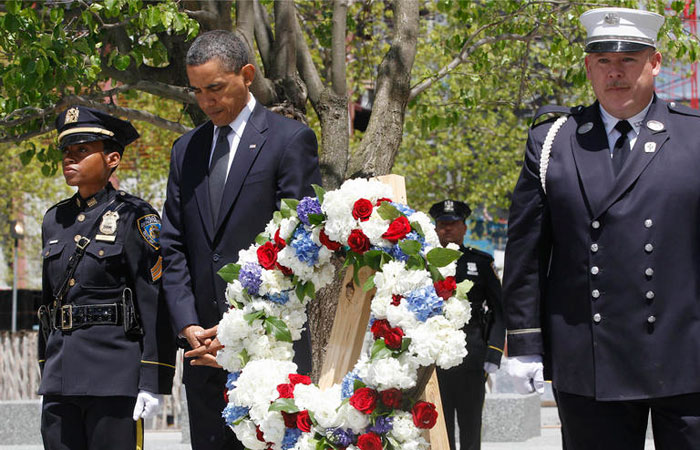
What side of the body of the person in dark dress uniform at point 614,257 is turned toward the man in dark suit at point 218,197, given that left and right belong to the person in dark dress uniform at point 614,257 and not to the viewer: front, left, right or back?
right

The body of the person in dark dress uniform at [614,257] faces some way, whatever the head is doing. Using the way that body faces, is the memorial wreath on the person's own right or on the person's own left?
on the person's own right

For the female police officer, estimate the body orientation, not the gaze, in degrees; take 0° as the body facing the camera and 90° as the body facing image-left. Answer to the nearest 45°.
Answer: approximately 45°

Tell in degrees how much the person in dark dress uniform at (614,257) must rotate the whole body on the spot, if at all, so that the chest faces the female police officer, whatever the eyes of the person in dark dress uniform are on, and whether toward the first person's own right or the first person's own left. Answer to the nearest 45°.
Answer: approximately 90° to the first person's own right

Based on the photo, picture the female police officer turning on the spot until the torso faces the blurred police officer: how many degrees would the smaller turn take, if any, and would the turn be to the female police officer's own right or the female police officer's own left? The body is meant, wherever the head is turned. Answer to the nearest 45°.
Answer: approximately 180°

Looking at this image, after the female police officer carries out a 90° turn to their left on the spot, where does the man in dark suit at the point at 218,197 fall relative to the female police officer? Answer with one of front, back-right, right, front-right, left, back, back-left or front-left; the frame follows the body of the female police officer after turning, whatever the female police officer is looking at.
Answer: front

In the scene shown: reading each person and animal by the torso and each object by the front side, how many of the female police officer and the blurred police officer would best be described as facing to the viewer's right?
0
